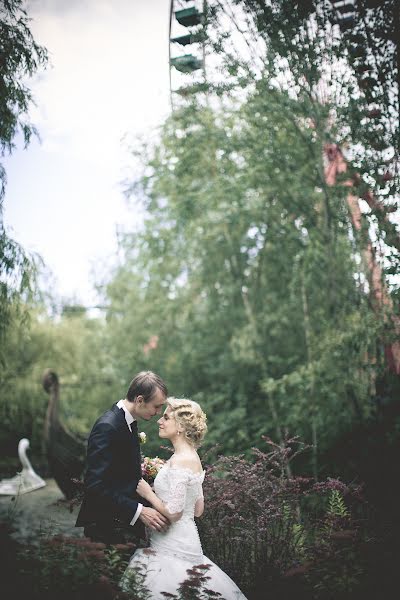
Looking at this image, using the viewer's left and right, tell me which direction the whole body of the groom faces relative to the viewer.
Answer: facing to the right of the viewer
